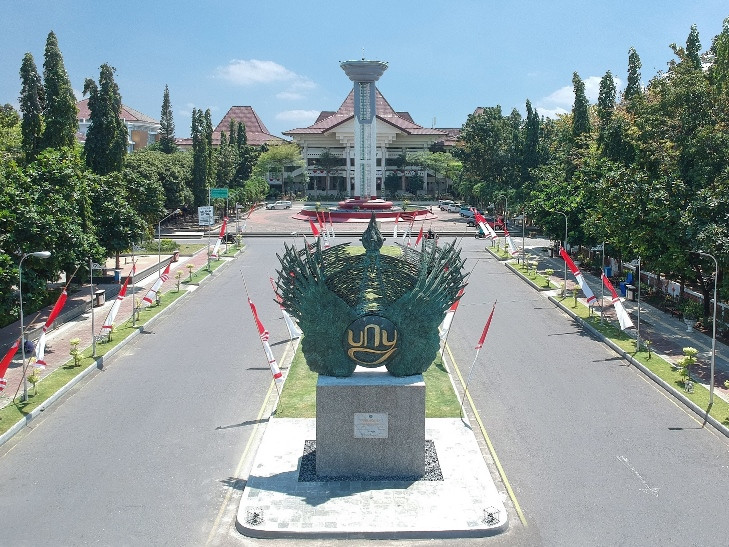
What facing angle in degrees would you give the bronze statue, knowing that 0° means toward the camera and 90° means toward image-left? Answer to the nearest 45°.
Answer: approximately 0°

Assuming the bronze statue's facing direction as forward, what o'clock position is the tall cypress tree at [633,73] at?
The tall cypress tree is roughly at 7 o'clock from the bronze statue.

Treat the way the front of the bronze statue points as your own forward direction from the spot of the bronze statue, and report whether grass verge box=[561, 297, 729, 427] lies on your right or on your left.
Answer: on your left

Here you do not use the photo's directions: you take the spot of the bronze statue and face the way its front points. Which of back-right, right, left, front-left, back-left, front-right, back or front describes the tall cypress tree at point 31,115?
back-right

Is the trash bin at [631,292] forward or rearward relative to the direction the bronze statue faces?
rearward

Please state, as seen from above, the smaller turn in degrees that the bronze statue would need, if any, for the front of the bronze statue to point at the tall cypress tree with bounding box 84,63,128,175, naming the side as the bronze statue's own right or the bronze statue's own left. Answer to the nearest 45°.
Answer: approximately 135° to the bronze statue's own right

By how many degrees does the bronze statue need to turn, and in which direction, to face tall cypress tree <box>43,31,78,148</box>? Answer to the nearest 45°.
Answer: approximately 135° to its right

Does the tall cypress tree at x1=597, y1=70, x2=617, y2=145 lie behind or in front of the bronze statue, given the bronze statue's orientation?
behind

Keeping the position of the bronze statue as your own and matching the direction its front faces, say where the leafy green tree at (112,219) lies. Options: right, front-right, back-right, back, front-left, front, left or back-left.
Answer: back-right
